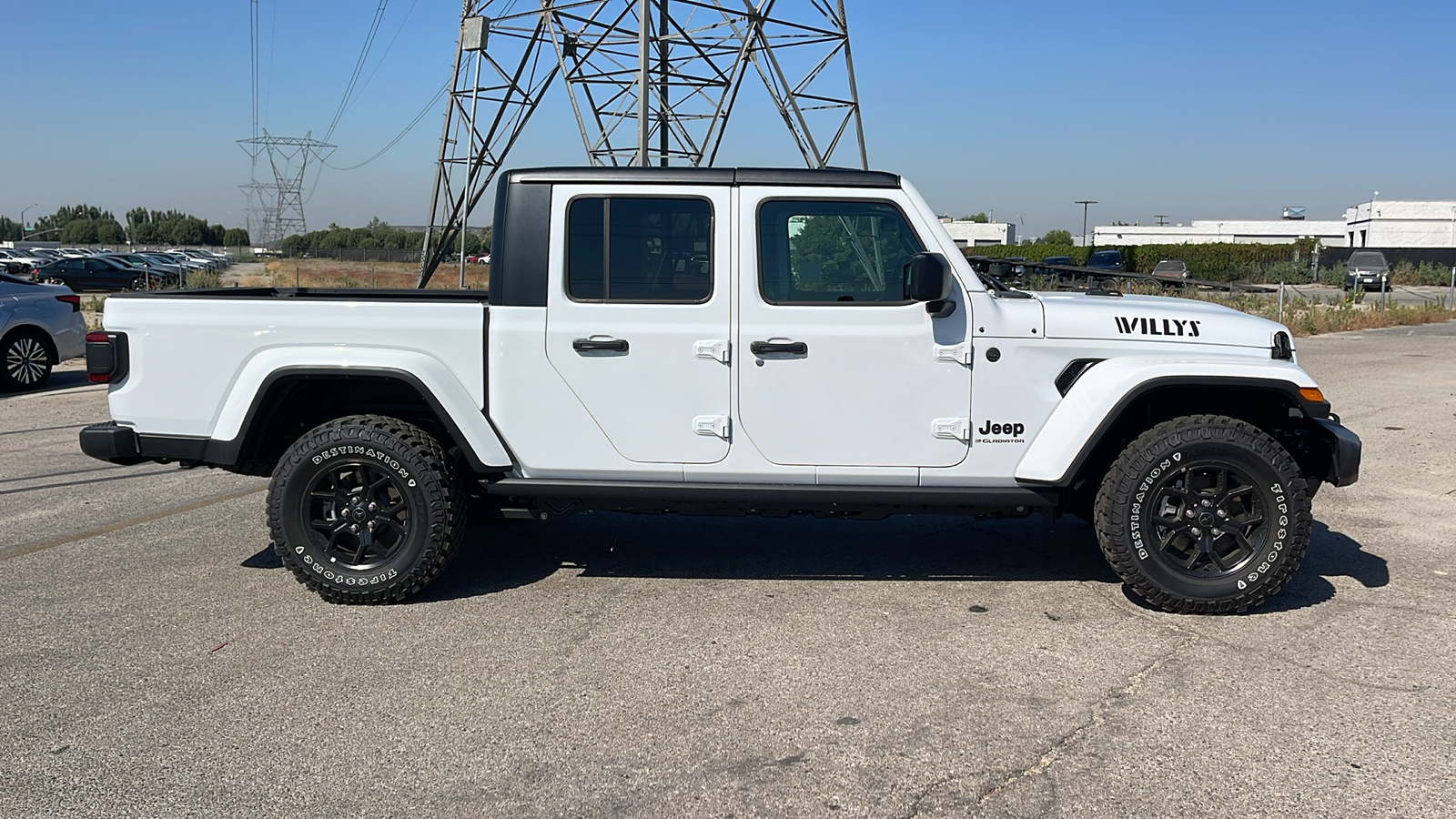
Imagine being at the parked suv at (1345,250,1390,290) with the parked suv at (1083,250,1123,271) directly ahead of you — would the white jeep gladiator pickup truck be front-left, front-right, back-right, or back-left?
front-left

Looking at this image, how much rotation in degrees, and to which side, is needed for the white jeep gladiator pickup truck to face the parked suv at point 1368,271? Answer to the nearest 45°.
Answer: approximately 45° to its left

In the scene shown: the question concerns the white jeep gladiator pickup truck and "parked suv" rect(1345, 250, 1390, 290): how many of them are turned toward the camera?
1

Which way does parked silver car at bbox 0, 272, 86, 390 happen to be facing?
to the viewer's left

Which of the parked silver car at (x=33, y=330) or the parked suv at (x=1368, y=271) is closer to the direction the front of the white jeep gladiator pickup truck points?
the parked suv

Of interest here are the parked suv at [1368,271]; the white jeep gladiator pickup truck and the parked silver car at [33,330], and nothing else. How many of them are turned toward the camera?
1

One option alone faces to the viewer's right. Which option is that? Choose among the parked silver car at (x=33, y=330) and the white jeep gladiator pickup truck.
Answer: the white jeep gladiator pickup truck

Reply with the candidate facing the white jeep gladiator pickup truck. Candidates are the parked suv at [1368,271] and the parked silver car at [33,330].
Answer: the parked suv

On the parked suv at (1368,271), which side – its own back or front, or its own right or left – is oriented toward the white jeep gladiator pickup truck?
front

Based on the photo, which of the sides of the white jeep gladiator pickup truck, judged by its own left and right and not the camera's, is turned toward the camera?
right

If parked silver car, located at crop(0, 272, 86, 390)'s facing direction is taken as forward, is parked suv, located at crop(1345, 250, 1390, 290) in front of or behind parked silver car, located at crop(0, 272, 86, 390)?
behind

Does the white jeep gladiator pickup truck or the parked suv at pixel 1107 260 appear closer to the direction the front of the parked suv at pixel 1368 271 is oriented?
the white jeep gladiator pickup truck

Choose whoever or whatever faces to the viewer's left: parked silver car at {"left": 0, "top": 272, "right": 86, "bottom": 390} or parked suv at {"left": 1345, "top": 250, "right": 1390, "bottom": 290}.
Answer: the parked silver car

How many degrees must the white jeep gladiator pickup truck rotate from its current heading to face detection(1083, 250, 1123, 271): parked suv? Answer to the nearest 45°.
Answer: approximately 90° to its left

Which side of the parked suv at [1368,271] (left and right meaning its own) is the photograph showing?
front
